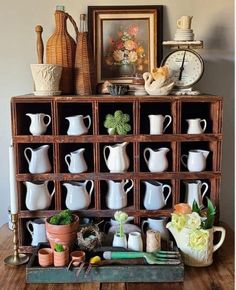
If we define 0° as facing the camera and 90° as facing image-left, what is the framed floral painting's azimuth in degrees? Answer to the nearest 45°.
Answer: approximately 0°

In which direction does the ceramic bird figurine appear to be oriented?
to the viewer's left

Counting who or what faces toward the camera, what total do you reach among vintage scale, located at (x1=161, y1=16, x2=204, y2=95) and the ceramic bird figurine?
1

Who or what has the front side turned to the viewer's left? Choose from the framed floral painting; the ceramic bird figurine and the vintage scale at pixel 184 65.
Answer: the ceramic bird figurine
